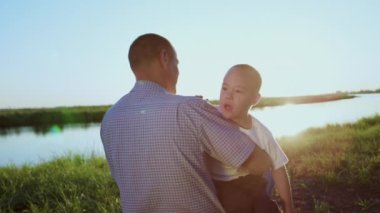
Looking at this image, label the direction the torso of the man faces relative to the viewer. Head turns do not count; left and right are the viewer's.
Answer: facing away from the viewer and to the right of the viewer

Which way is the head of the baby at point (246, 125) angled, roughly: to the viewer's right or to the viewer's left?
to the viewer's left

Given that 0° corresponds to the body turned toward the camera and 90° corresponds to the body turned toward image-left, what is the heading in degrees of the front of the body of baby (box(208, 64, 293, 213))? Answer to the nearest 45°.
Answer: approximately 45°

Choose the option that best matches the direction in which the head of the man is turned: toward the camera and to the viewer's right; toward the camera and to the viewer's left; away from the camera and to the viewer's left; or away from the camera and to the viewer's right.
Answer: away from the camera and to the viewer's right
